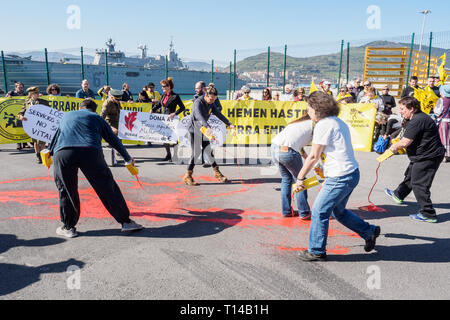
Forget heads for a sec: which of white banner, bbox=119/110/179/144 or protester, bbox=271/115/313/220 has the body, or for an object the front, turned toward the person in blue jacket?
the white banner

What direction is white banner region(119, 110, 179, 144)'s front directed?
toward the camera

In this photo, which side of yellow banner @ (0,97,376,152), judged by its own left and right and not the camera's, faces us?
front

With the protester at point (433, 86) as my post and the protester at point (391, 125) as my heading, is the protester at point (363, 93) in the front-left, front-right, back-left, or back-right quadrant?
front-right

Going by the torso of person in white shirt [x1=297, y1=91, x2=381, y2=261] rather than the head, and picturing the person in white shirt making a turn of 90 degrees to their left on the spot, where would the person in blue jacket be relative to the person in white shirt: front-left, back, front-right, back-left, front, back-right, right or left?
right

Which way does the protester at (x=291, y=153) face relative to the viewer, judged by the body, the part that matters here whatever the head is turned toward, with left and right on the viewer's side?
facing away from the viewer and to the right of the viewer

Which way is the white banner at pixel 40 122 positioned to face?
toward the camera

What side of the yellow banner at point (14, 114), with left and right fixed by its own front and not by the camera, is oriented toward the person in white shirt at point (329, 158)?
front

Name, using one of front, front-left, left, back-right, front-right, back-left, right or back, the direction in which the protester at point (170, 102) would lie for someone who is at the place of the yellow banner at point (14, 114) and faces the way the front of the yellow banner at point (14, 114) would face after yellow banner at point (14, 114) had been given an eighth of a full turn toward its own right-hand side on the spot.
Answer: left

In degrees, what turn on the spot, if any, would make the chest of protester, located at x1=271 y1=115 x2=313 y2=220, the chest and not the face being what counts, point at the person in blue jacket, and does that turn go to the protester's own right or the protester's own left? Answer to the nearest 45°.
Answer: approximately 180°

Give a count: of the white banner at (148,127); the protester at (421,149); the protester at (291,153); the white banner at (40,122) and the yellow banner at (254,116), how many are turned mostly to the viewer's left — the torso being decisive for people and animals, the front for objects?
1

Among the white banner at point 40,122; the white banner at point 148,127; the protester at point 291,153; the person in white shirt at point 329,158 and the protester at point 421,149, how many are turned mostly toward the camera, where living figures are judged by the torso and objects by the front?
2
